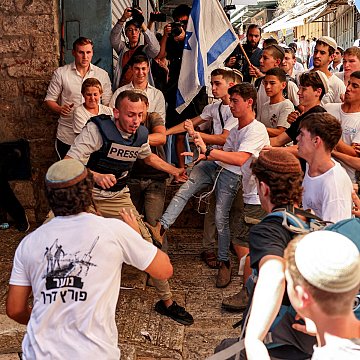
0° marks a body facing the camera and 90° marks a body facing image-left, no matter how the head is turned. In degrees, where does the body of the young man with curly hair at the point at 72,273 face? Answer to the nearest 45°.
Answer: approximately 180°

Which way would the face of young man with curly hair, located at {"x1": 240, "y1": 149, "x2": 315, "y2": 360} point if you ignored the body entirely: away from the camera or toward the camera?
away from the camera

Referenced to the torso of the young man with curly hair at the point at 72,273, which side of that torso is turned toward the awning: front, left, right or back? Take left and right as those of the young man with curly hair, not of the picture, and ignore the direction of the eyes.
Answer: front

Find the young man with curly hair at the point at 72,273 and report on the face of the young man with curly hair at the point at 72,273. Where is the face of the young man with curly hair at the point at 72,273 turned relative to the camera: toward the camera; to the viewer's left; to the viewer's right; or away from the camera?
away from the camera

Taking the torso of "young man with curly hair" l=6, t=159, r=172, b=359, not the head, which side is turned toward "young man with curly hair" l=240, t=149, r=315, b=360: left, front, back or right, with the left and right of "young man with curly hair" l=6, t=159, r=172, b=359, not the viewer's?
right

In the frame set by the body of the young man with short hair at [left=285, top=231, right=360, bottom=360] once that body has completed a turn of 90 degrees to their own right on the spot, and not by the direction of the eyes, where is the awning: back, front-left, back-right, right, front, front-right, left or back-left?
front-left

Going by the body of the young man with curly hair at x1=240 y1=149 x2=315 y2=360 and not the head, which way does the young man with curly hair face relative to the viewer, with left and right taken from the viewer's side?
facing away from the viewer and to the left of the viewer

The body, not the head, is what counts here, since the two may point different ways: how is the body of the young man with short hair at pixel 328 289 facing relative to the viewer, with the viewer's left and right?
facing away from the viewer and to the left of the viewer

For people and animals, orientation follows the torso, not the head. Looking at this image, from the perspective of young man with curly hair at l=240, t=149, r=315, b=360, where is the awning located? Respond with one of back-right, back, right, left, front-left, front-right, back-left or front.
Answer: front-right

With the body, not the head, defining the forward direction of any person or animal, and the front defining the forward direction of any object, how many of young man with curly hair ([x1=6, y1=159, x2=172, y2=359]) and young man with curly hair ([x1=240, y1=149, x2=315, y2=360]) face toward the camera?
0

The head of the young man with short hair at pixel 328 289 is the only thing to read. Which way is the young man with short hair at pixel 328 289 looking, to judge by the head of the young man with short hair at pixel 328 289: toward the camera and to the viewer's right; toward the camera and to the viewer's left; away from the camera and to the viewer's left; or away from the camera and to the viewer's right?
away from the camera and to the viewer's left
